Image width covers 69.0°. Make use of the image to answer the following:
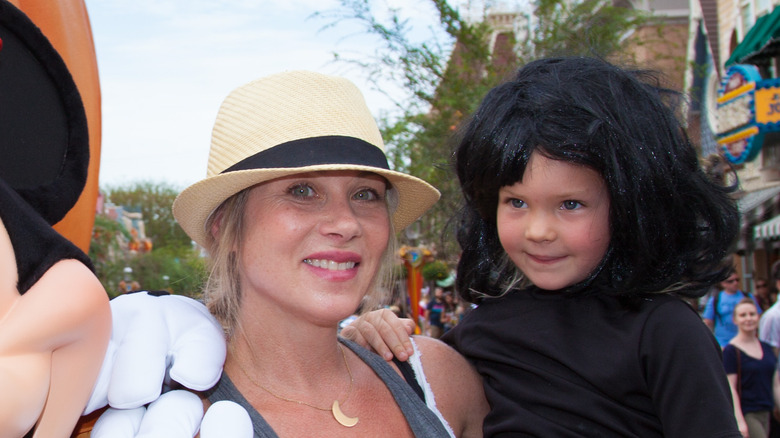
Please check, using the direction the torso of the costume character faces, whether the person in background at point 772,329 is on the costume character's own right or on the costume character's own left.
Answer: on the costume character's own left

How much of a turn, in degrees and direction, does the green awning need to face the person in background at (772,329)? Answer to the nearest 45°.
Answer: approximately 90° to its left

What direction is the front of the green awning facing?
to the viewer's left

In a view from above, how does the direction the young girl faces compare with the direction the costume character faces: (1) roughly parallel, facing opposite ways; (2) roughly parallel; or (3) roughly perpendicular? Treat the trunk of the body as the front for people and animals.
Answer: roughly parallel
